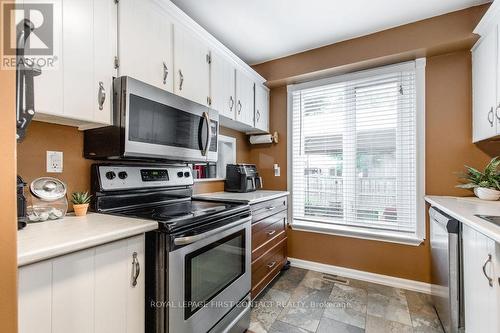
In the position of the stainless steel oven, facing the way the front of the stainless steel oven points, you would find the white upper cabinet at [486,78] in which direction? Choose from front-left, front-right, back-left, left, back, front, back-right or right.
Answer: front-left

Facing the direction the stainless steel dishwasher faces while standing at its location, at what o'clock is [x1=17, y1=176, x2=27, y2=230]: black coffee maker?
The black coffee maker is roughly at 10 o'clock from the stainless steel dishwasher.

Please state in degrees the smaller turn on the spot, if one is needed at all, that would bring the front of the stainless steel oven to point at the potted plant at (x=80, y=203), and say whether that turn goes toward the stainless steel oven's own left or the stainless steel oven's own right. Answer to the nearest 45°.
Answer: approximately 135° to the stainless steel oven's own right

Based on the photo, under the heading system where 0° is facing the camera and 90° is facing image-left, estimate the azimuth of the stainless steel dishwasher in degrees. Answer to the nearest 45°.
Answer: approximately 90°

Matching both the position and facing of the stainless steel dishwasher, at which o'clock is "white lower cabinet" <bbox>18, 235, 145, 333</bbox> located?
The white lower cabinet is roughly at 10 o'clock from the stainless steel dishwasher.

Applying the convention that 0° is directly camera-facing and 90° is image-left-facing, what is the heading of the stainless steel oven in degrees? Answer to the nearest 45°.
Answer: approximately 315°
